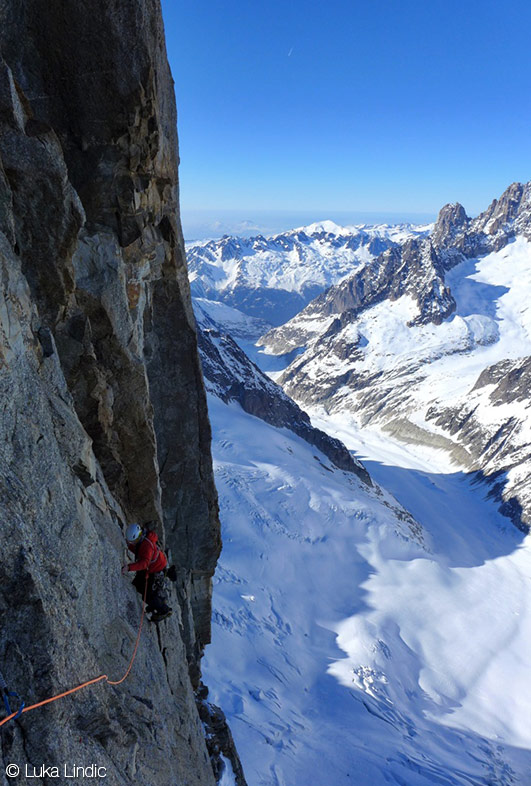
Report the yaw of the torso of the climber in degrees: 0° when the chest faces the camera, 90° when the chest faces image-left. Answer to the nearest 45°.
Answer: approximately 90°

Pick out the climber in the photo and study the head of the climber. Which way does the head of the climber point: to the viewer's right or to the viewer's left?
to the viewer's left
